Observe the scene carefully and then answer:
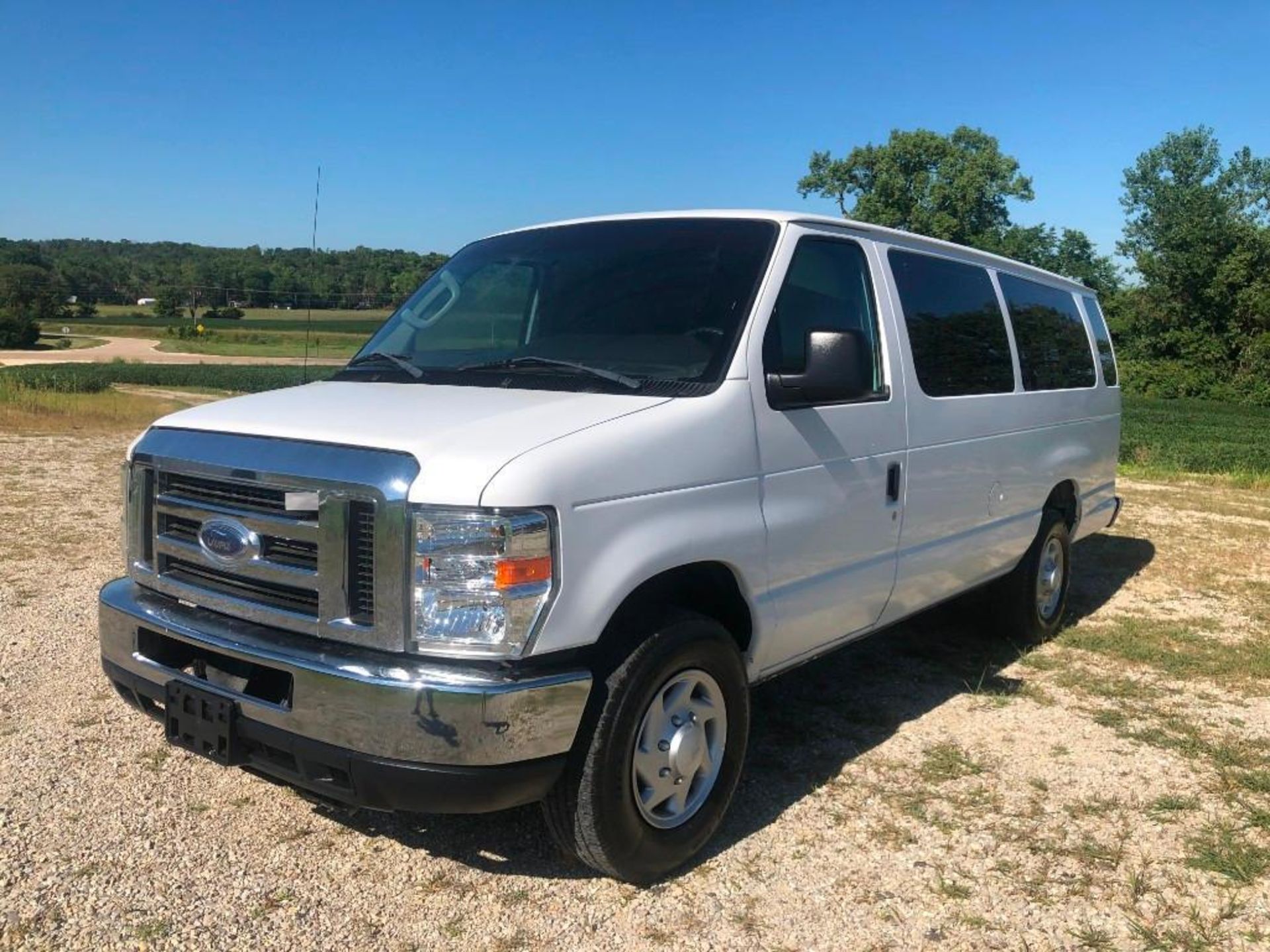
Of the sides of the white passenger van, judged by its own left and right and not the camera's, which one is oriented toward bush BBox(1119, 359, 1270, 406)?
back

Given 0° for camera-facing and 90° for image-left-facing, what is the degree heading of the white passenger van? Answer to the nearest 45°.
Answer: approximately 45°
